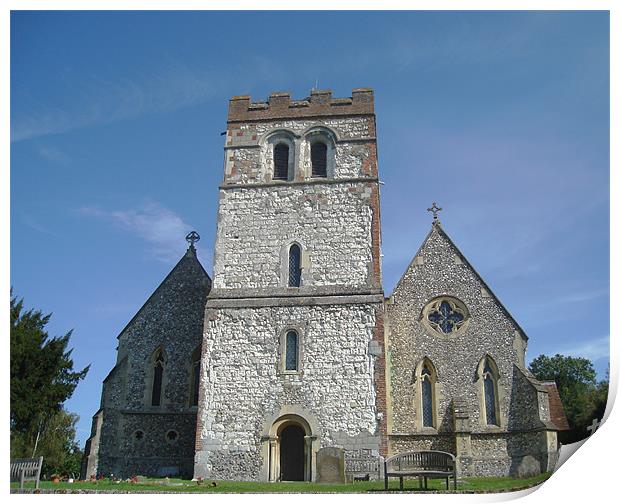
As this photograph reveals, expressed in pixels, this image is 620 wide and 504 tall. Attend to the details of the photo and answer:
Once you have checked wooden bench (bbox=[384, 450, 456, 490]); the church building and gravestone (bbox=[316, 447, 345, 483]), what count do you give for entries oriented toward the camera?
3

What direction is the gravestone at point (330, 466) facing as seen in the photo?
toward the camera

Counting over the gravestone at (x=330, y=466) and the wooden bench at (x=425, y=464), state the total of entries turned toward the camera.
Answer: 2

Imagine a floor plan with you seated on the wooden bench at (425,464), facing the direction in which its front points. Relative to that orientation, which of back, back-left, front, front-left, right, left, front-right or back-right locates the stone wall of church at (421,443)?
back

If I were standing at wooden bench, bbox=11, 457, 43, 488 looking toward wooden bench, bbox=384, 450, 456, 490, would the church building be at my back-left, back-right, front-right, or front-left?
front-left

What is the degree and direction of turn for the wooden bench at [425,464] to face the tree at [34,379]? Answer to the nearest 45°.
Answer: approximately 90° to its right

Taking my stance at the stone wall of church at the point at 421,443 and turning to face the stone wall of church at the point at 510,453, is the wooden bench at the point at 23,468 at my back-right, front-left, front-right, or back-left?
back-right

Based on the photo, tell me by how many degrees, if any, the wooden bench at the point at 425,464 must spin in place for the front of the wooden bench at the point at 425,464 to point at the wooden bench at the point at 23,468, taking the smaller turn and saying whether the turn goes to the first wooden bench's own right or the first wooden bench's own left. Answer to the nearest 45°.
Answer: approximately 45° to the first wooden bench's own right

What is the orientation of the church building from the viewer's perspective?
toward the camera

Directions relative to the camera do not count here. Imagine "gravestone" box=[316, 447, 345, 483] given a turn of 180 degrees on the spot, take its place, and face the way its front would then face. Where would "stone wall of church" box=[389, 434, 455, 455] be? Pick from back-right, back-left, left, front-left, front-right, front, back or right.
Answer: front-right

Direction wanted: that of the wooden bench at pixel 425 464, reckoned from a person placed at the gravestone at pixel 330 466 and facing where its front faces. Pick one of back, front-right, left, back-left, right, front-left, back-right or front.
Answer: front-left
